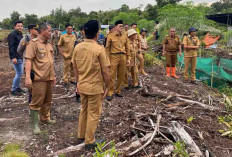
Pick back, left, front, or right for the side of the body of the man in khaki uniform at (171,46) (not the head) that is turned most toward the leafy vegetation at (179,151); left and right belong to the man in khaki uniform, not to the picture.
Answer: front

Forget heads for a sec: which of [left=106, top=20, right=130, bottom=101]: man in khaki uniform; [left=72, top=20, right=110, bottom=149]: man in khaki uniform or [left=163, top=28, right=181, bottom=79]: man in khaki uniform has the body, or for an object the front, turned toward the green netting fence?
[left=72, top=20, right=110, bottom=149]: man in khaki uniform

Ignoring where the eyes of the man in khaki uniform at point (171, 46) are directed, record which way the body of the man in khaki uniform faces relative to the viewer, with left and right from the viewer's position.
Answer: facing the viewer

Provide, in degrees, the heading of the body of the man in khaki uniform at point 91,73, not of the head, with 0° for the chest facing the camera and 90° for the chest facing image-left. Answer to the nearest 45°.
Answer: approximately 225°

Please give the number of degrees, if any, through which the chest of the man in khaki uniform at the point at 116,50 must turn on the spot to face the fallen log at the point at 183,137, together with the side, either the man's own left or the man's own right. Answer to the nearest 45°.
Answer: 0° — they already face it

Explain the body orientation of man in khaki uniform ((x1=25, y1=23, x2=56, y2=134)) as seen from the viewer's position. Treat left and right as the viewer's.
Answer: facing the viewer and to the right of the viewer

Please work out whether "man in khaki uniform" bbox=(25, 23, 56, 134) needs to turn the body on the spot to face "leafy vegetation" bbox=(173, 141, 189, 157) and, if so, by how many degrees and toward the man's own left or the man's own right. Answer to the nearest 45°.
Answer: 0° — they already face it

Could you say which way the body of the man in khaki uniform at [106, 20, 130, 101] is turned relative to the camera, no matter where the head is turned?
toward the camera

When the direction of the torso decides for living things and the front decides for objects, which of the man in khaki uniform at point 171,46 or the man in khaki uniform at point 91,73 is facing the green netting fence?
the man in khaki uniform at point 91,73
